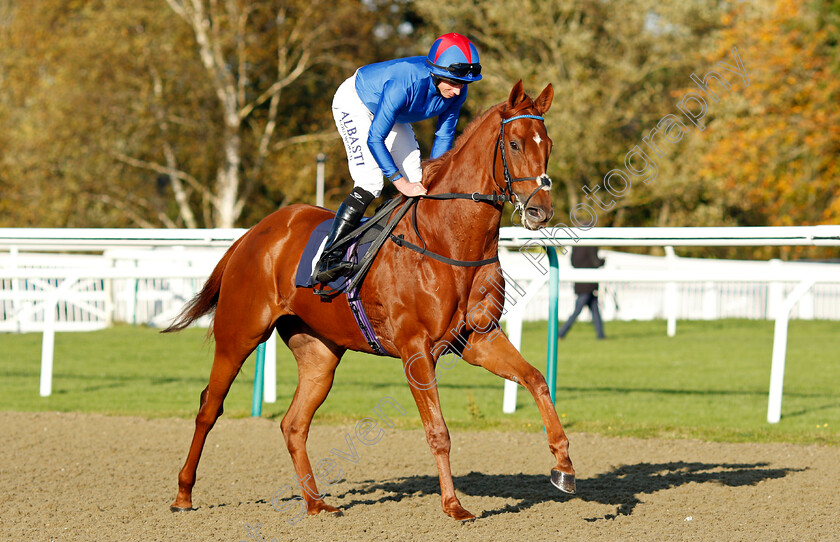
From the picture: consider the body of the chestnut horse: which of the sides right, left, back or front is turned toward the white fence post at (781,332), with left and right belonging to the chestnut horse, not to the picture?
left

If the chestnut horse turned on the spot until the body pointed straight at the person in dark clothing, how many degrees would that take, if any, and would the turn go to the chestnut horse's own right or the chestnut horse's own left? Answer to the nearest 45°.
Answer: approximately 135° to the chestnut horse's own left

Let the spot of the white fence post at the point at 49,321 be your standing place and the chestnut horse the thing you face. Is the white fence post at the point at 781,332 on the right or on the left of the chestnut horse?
left

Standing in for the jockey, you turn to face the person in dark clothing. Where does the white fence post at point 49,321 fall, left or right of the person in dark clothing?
left

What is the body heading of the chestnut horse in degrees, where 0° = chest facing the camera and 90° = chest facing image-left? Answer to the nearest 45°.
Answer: approximately 315°

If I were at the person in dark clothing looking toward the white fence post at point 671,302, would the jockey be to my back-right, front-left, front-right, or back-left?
back-right

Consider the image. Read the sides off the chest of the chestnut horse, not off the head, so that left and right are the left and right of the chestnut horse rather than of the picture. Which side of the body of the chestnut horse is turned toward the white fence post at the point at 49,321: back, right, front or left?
back

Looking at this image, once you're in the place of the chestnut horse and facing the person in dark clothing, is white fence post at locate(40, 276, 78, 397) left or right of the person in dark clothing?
left
